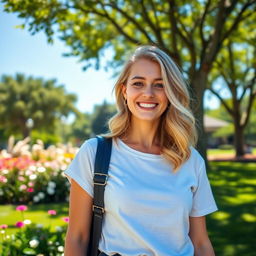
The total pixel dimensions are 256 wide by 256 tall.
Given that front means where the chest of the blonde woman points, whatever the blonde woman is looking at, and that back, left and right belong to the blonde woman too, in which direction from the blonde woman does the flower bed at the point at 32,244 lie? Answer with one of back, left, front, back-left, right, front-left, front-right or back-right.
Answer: back-right

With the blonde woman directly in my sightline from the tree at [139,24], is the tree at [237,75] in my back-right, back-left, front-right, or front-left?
back-left

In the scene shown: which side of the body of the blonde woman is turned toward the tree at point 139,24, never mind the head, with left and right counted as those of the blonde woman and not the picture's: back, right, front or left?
back

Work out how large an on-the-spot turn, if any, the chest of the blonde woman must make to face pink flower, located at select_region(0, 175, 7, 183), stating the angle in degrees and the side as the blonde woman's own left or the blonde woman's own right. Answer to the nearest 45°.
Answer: approximately 135° to the blonde woman's own right

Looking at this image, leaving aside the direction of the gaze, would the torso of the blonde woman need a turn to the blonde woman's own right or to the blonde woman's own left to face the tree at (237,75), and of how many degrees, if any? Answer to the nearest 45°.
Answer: approximately 180°

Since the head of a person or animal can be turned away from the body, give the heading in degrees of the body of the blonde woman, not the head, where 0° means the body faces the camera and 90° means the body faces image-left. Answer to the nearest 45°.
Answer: approximately 0°
